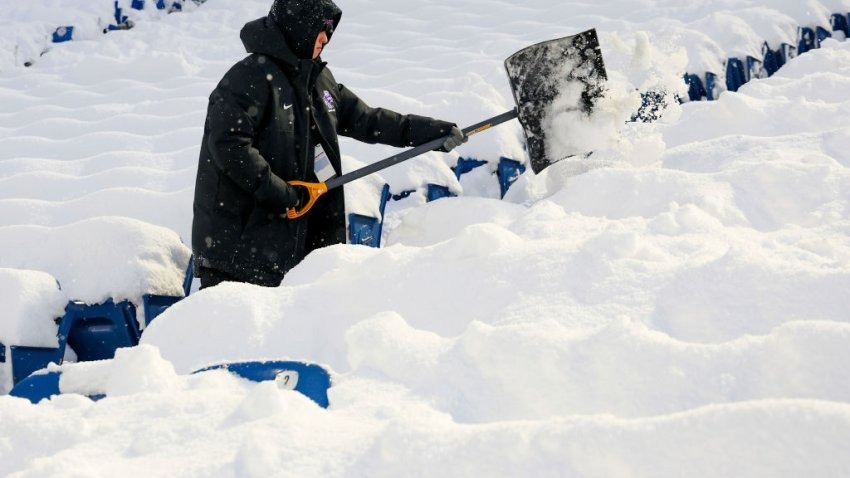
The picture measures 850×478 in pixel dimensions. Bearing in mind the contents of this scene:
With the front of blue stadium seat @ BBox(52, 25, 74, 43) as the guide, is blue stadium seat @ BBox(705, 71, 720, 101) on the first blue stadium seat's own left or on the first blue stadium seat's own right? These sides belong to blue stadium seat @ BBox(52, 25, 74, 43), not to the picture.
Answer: on the first blue stadium seat's own left

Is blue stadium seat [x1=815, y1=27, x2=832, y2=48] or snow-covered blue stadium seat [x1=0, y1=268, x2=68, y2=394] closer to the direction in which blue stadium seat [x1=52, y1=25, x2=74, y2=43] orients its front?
the snow-covered blue stadium seat

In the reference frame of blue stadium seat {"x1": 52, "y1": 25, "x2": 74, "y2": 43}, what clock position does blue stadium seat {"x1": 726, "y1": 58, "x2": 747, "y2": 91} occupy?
blue stadium seat {"x1": 726, "y1": 58, "x2": 747, "y2": 91} is roughly at 9 o'clock from blue stadium seat {"x1": 52, "y1": 25, "x2": 74, "y2": 43}.

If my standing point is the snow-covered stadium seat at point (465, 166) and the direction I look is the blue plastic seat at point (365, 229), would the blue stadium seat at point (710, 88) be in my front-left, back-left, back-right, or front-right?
back-left

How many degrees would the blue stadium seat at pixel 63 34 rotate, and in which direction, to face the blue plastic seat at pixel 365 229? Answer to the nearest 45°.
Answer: approximately 45° to its left

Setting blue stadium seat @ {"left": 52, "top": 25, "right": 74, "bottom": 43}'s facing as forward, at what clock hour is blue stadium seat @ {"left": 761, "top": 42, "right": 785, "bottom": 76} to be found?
blue stadium seat @ {"left": 761, "top": 42, "right": 785, "bottom": 76} is roughly at 9 o'clock from blue stadium seat @ {"left": 52, "top": 25, "right": 74, "bottom": 43}.
